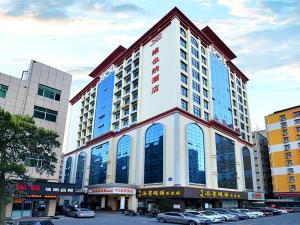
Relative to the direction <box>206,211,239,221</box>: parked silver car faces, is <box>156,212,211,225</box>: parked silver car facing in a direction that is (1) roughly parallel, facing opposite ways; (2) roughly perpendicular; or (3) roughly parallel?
roughly parallel

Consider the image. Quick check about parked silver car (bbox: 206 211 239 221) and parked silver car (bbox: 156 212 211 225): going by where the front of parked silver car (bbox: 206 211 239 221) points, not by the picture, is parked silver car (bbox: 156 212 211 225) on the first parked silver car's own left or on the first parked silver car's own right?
on the first parked silver car's own right

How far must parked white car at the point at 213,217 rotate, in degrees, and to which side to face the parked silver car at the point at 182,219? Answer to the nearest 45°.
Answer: approximately 90° to its right

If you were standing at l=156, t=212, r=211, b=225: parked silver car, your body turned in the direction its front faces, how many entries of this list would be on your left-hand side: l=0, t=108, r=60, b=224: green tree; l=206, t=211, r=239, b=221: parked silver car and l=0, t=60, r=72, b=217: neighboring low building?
1

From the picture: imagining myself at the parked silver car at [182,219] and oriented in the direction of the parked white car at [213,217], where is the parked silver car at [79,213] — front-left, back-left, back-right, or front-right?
back-left

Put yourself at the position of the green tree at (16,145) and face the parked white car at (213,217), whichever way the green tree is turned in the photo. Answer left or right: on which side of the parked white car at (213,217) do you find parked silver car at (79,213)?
left

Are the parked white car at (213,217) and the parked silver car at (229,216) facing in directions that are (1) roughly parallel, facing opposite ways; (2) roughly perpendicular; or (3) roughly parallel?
roughly parallel
